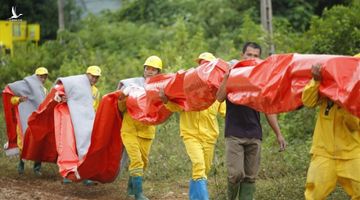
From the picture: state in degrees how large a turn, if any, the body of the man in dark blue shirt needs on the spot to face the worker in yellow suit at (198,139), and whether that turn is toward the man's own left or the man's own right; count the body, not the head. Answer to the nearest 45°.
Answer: approximately 135° to the man's own right

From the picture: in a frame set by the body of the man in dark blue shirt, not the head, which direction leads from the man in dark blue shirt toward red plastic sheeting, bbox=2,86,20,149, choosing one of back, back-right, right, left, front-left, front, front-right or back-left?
back-right

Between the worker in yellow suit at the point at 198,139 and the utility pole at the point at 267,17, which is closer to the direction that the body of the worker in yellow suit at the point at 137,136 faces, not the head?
the worker in yellow suit

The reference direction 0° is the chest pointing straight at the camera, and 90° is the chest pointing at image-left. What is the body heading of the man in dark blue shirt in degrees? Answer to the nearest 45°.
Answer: approximately 0°

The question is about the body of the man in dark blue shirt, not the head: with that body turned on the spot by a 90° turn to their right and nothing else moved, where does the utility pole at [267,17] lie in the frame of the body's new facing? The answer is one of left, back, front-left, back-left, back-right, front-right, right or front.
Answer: right

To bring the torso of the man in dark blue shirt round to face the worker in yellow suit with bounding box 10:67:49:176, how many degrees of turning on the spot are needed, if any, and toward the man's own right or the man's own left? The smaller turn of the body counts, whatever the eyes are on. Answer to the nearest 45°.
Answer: approximately 135° to the man's own right
